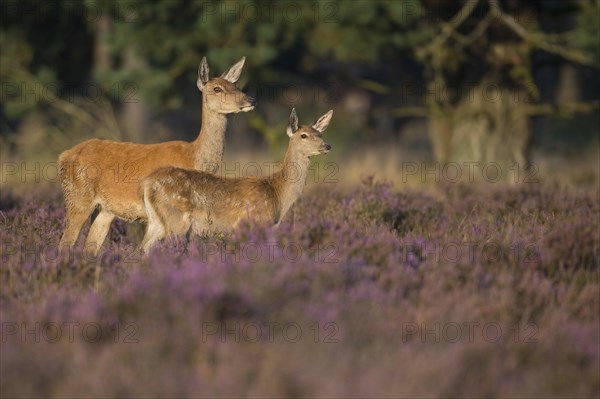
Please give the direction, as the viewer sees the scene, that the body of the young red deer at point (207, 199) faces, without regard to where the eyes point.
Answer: to the viewer's right

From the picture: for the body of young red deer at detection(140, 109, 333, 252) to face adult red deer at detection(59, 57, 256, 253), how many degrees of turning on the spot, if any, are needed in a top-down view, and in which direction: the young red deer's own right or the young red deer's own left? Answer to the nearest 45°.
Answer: approximately 135° to the young red deer's own left

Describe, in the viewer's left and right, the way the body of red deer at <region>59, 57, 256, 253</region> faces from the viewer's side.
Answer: facing to the right of the viewer

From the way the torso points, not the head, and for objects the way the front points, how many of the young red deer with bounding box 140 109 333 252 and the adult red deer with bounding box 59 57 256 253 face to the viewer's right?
2
